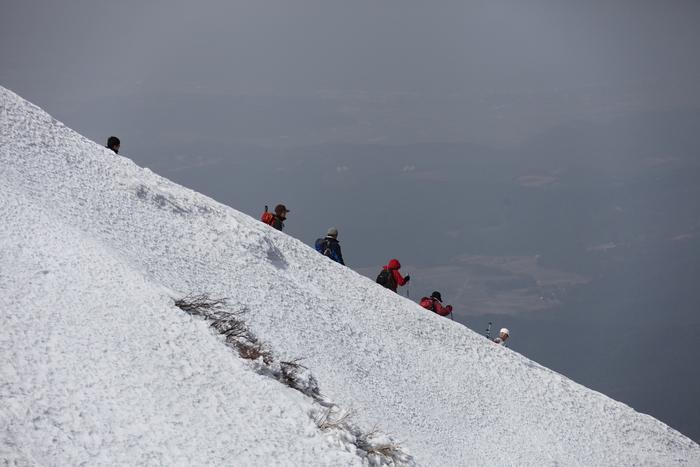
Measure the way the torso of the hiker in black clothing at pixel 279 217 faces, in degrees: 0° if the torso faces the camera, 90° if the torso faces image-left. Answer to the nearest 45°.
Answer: approximately 270°

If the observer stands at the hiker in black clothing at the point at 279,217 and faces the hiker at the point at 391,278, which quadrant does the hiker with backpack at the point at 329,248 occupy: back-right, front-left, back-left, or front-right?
front-right

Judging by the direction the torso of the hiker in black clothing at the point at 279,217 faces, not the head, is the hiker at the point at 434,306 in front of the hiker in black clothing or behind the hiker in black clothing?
in front

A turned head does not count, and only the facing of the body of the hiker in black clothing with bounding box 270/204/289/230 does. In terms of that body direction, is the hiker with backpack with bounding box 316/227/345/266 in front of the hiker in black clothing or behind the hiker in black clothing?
in front
